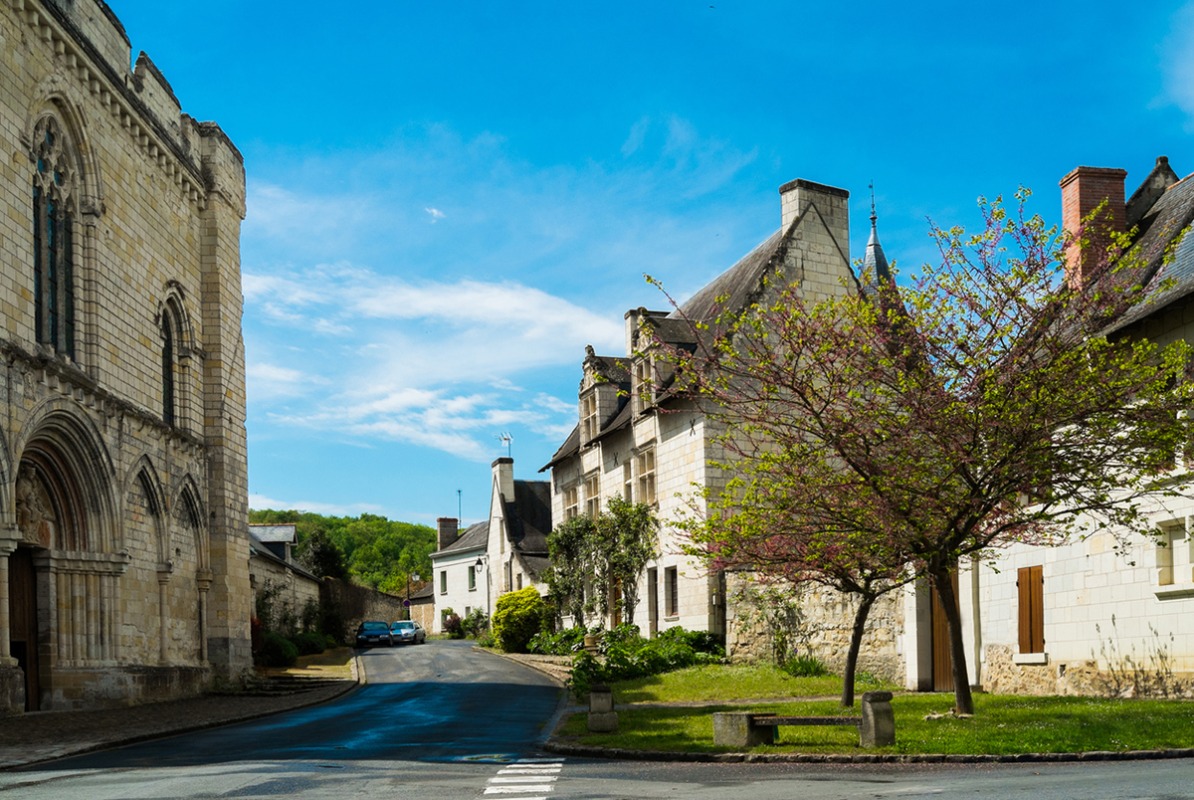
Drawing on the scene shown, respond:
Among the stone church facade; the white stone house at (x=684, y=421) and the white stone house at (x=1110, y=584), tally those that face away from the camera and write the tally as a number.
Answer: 0

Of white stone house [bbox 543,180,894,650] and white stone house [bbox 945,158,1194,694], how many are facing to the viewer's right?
0

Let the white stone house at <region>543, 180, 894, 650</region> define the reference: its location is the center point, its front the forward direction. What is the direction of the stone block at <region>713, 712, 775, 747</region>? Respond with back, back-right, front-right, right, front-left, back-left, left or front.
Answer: front-left

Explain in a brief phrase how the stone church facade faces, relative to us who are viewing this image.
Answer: facing the viewer and to the right of the viewer

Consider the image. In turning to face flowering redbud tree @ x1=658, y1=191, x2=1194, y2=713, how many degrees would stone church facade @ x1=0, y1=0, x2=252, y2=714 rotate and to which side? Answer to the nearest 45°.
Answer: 0° — it already faces it

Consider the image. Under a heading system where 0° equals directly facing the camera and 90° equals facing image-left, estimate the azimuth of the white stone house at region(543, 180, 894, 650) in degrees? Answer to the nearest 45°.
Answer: approximately 45°

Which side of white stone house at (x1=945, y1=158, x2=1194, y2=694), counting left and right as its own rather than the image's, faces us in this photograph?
front
